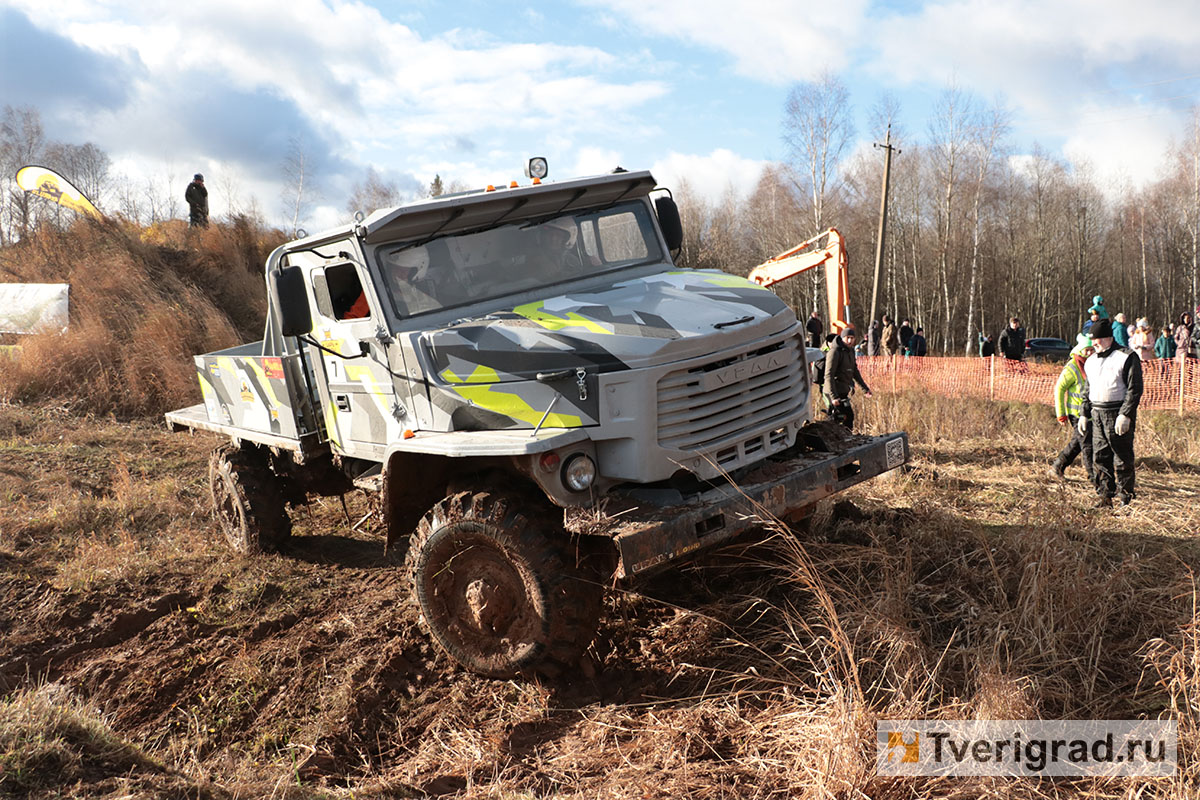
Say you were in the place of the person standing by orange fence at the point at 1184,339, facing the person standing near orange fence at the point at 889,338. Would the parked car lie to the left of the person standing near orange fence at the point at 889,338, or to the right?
right

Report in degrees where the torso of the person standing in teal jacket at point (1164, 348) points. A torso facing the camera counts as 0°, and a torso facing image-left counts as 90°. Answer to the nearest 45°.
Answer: approximately 0°

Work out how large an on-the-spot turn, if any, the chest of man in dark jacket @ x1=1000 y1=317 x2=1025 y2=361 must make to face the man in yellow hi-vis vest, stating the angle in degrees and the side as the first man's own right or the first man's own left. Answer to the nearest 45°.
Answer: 0° — they already face them

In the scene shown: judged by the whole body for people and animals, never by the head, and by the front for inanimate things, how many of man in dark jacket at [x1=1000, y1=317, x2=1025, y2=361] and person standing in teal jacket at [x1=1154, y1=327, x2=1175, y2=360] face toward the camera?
2

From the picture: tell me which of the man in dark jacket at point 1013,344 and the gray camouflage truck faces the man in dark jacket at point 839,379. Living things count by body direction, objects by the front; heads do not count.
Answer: the man in dark jacket at point 1013,344

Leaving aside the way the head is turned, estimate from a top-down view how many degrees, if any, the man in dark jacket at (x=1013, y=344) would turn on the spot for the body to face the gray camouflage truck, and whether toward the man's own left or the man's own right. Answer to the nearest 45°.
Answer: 0° — they already face it

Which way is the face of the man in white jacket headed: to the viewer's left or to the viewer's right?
to the viewer's left
